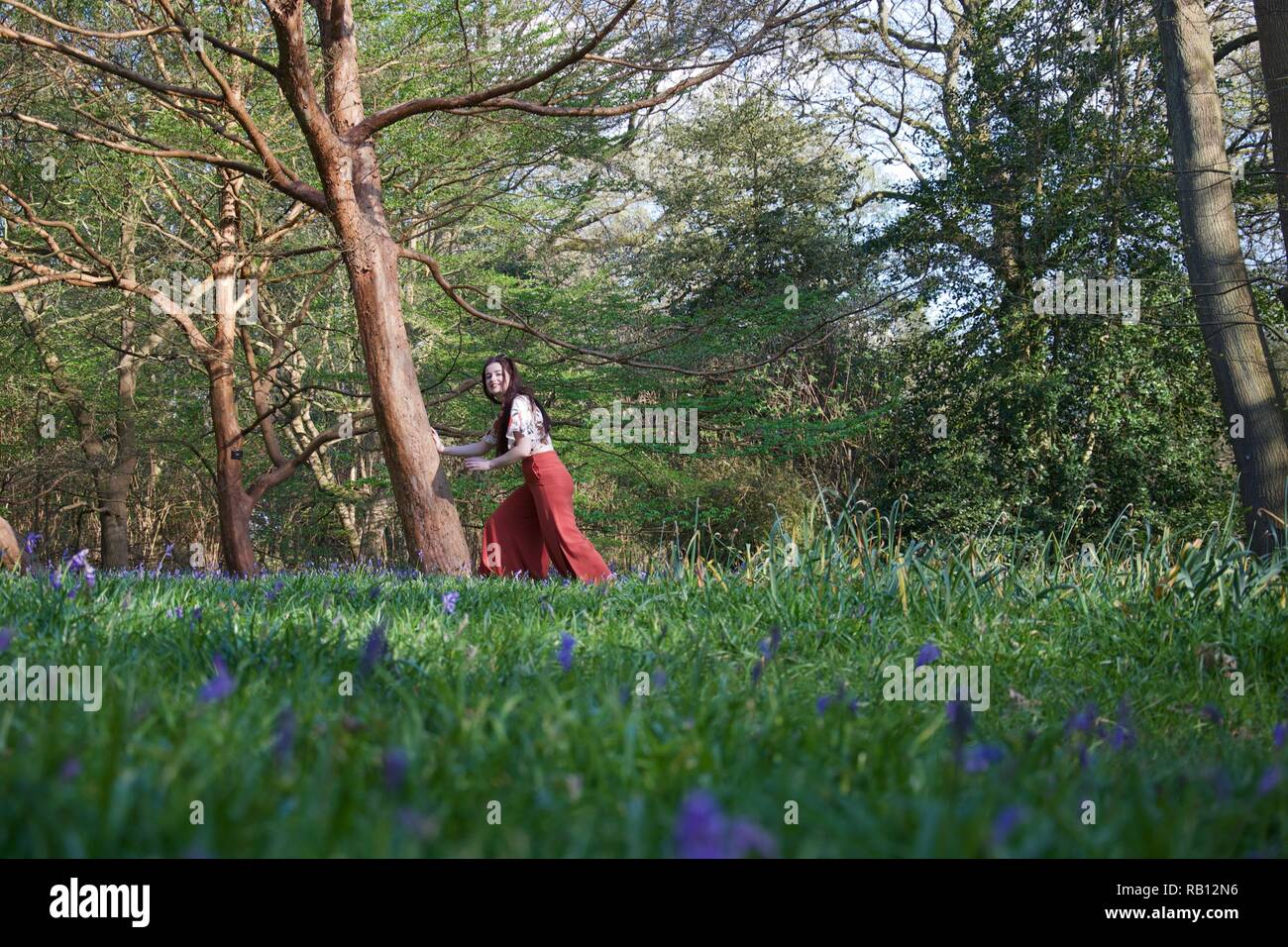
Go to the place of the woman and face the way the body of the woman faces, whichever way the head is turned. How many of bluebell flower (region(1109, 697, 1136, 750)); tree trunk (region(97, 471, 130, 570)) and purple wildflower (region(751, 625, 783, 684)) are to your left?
2

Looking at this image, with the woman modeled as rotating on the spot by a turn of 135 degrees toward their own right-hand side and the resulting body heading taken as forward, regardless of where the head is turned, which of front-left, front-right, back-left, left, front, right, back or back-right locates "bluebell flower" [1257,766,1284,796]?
back-right

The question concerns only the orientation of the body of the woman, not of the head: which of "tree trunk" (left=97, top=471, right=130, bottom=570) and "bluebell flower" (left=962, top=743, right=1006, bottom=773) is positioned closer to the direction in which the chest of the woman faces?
the tree trunk

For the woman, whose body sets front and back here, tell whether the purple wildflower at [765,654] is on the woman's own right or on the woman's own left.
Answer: on the woman's own left

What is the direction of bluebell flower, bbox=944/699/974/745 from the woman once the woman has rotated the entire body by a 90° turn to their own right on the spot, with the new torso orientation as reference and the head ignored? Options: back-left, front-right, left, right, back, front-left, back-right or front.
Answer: back

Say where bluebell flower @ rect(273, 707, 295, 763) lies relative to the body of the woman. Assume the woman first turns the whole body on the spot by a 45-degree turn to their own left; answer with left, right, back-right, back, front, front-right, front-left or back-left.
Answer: front-left

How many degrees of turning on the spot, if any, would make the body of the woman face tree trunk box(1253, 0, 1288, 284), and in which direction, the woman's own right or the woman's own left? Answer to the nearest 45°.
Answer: approximately 180°

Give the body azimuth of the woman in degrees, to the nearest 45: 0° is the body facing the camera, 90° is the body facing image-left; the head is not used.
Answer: approximately 90°

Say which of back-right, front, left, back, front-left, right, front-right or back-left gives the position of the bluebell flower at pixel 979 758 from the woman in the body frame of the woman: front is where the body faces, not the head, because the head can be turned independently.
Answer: left

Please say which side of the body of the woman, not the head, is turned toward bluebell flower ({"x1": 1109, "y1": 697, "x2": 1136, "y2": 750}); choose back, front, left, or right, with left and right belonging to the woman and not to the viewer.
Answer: left

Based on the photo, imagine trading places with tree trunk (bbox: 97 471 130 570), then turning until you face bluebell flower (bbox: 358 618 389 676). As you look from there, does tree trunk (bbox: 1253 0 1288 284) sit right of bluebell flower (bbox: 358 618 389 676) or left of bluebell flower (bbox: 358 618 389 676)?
left

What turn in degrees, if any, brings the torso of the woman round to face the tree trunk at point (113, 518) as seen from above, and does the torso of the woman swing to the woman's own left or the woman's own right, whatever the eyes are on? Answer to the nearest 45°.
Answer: approximately 45° to the woman's own right

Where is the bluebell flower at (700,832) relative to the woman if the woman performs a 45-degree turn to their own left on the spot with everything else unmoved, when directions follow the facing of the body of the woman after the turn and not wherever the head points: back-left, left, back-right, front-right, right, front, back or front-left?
front-left

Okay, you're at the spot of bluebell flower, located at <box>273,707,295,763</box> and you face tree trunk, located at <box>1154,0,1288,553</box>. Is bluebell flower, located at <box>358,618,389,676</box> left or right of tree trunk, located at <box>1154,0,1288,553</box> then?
left

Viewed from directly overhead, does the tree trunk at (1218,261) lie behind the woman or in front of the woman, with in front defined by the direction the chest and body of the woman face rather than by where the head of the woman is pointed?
behind
